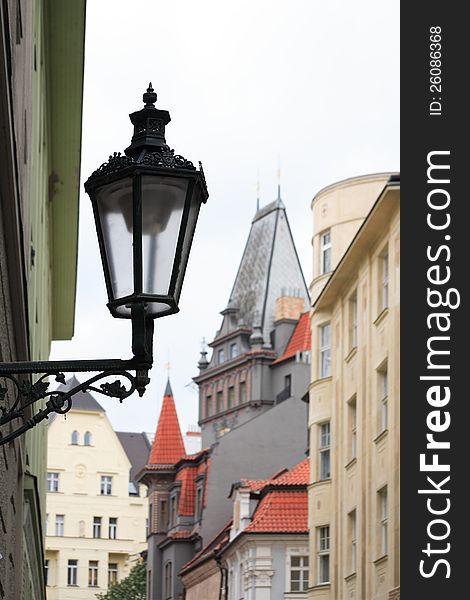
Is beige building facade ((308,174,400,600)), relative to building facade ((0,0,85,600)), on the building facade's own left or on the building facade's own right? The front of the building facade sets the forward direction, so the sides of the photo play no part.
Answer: on the building facade's own left

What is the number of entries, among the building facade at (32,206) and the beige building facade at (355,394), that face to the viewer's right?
1

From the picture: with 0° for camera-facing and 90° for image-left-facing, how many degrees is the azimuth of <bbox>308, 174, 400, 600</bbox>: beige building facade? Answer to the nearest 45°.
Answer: approximately 45°

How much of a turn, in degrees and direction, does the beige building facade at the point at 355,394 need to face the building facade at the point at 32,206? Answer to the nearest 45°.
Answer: approximately 45° to its left

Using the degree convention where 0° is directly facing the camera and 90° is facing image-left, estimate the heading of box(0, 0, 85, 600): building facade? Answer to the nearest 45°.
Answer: approximately 270°
